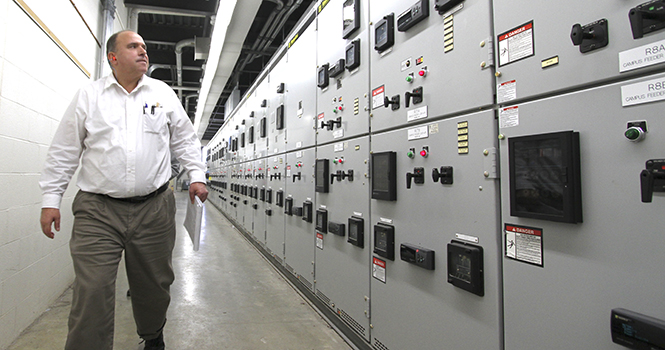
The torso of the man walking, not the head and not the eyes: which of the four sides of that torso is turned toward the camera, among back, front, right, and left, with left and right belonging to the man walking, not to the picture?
front

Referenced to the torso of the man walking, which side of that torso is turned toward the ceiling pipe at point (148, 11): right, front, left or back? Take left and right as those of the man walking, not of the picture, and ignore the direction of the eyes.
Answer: back
